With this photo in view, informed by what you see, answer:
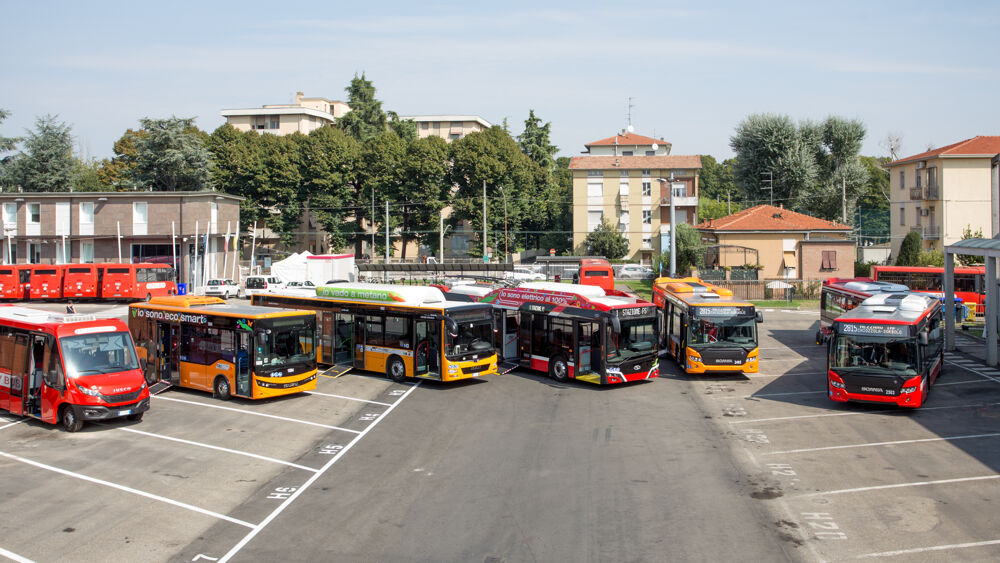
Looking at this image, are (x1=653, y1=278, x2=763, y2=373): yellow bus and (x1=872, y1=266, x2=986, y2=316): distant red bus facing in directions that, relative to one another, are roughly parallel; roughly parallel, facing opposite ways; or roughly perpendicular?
roughly perpendicular

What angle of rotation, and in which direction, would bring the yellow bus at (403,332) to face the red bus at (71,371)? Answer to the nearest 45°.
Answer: approximately 90° to its right

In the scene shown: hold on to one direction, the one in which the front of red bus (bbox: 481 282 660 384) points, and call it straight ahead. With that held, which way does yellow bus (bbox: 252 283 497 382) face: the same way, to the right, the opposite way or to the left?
the same way

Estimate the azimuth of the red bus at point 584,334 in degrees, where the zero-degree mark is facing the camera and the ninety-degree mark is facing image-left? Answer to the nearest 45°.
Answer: approximately 315°

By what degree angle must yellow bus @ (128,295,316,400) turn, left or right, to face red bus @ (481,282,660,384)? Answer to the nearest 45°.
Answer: approximately 45° to its left

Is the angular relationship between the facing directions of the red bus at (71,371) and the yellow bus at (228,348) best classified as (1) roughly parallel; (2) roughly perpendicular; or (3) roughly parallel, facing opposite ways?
roughly parallel

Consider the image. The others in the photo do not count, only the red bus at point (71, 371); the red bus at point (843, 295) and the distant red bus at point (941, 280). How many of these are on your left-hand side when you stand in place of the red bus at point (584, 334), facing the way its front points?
2

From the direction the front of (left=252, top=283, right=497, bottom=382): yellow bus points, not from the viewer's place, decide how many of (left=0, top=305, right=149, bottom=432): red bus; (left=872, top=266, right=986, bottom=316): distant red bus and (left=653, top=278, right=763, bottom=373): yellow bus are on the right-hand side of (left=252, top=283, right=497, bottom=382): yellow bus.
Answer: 1

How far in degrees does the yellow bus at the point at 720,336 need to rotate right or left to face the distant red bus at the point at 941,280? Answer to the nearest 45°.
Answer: approximately 135° to its left

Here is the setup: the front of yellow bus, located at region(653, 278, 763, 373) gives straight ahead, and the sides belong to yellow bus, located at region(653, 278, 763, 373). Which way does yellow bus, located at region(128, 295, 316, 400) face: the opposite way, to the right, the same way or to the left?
to the left

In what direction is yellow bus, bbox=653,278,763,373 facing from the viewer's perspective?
toward the camera

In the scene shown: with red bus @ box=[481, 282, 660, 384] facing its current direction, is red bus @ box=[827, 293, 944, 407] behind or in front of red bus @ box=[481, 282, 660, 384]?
in front
